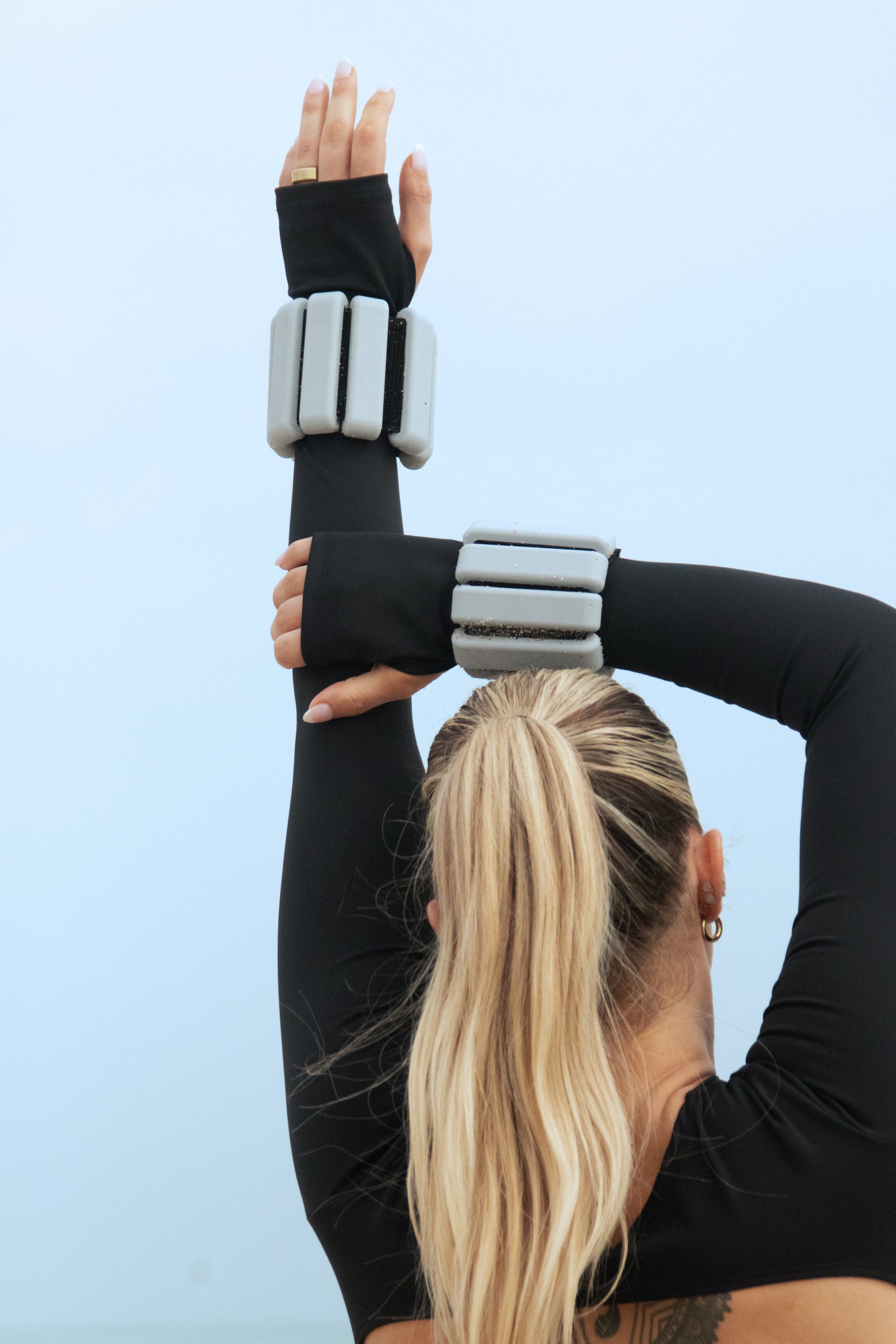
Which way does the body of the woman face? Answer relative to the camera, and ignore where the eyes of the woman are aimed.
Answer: away from the camera
